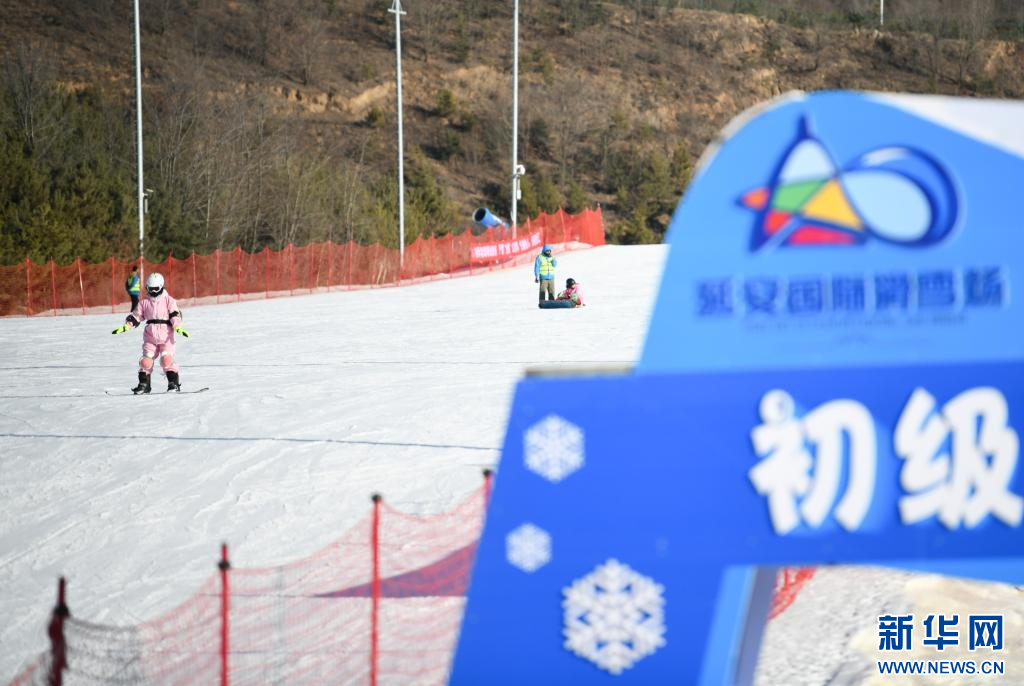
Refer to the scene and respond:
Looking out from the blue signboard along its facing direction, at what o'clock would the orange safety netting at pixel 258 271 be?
The orange safety netting is roughly at 5 o'clock from the blue signboard.

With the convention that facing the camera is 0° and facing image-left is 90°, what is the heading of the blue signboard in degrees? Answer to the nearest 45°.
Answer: approximately 0°

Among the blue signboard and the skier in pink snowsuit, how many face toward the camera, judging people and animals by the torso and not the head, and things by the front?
2

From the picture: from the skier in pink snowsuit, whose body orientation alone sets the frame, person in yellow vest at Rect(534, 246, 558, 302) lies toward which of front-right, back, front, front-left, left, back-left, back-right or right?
back-left

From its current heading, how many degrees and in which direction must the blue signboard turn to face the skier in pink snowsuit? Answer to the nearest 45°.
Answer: approximately 135° to its right

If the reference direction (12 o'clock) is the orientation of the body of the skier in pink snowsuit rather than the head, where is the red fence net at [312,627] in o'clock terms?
The red fence net is roughly at 12 o'clock from the skier in pink snowsuit.

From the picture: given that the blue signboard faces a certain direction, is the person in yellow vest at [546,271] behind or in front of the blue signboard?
behind

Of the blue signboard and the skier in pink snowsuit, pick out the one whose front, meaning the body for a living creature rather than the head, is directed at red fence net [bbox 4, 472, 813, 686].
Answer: the skier in pink snowsuit
